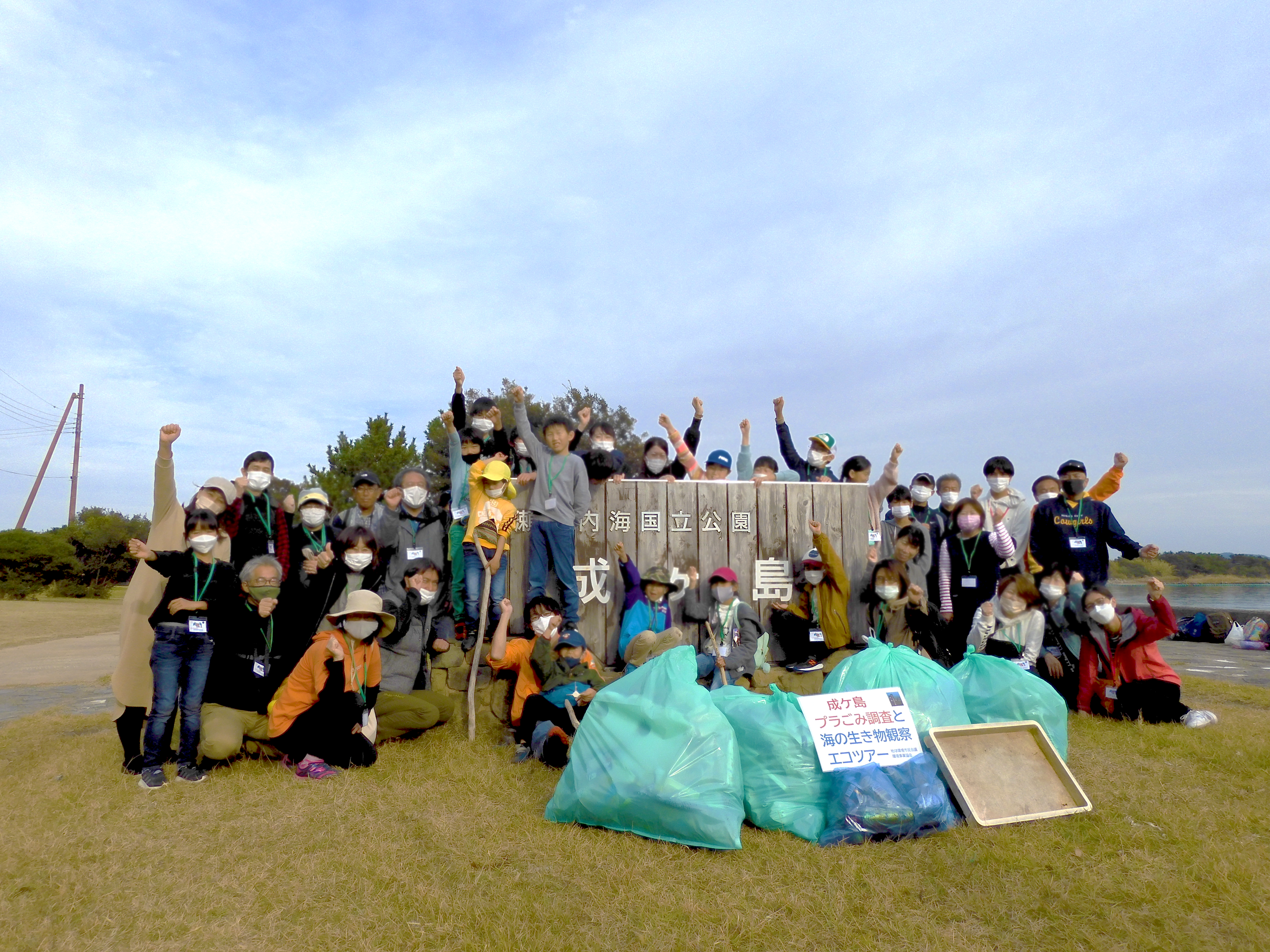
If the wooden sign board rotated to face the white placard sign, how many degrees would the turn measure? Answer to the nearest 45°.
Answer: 0° — it already faces it

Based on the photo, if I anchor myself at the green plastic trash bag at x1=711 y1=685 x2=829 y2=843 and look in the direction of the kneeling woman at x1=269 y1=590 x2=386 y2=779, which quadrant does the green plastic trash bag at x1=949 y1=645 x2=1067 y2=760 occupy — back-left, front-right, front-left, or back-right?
back-right

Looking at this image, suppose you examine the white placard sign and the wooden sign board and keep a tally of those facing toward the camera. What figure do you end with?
2

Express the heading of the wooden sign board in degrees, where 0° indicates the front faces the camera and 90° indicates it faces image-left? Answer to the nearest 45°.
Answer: approximately 0°

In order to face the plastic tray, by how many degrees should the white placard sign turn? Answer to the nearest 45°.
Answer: approximately 135° to its left

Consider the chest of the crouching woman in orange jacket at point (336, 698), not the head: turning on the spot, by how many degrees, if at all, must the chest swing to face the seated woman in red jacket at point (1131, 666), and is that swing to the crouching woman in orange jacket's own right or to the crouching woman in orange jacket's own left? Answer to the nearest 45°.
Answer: approximately 45° to the crouching woman in orange jacket's own left
